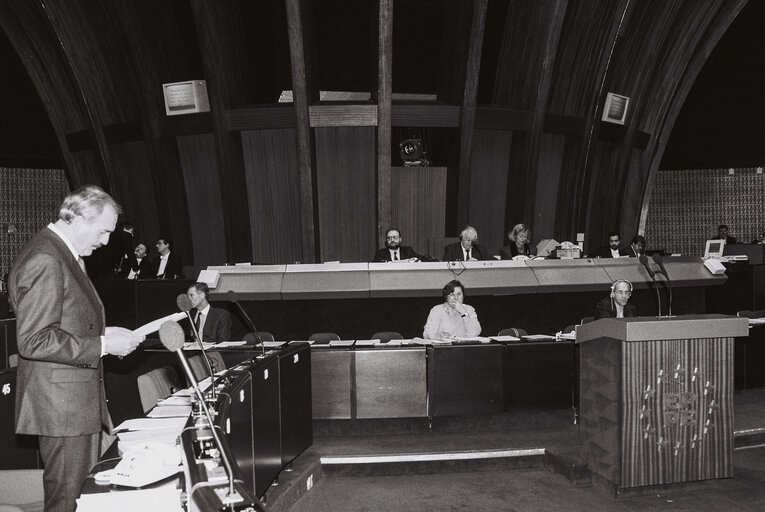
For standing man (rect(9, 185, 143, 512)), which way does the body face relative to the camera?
to the viewer's right

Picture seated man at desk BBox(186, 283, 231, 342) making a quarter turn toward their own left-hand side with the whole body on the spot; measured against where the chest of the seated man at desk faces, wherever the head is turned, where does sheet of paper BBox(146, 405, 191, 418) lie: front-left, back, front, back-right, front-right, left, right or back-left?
front-right

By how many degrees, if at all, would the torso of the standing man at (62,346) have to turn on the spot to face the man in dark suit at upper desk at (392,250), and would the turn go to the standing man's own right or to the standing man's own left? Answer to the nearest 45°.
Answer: approximately 45° to the standing man's own left

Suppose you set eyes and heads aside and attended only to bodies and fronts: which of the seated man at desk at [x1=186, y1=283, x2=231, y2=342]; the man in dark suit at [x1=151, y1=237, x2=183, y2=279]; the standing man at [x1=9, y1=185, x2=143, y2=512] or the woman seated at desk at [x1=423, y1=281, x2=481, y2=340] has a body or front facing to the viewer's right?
the standing man

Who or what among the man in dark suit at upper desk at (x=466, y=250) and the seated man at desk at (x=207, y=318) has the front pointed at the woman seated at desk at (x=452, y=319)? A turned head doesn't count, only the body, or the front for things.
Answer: the man in dark suit at upper desk

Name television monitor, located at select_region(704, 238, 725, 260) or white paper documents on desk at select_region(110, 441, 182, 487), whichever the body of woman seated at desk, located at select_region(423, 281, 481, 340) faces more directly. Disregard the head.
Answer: the white paper documents on desk

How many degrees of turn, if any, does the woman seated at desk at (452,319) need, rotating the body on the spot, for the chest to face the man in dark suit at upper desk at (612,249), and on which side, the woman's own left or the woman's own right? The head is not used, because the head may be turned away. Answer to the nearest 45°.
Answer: approximately 135° to the woman's own left

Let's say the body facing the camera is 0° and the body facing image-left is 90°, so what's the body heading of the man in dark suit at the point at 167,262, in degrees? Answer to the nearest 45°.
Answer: approximately 45°

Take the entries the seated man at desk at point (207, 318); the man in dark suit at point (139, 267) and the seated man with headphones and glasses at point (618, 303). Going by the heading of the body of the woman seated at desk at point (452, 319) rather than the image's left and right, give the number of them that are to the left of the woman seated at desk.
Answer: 1

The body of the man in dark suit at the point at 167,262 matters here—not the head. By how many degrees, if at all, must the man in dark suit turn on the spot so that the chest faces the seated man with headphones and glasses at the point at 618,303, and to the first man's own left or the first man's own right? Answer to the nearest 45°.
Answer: approximately 90° to the first man's own left

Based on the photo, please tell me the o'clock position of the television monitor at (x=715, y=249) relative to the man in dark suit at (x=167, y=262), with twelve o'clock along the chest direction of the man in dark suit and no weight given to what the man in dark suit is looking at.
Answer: The television monitor is roughly at 8 o'clock from the man in dark suit.

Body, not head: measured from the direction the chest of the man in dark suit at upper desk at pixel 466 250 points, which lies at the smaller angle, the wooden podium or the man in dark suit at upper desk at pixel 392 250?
the wooden podium

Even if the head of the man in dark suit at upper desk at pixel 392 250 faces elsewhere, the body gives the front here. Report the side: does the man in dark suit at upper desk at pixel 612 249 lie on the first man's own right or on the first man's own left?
on the first man's own left

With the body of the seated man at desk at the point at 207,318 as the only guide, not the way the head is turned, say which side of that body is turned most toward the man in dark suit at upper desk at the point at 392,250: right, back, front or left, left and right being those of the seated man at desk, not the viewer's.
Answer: back
